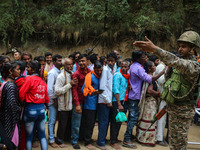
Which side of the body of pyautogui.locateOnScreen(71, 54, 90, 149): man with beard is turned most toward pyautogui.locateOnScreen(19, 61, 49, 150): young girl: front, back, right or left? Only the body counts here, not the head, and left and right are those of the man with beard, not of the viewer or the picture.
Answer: right

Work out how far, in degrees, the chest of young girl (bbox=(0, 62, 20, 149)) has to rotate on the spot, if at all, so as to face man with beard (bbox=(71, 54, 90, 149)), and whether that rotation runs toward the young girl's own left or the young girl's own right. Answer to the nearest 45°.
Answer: approximately 45° to the young girl's own left

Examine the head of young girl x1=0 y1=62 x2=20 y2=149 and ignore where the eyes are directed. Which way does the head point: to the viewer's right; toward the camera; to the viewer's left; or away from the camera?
to the viewer's right

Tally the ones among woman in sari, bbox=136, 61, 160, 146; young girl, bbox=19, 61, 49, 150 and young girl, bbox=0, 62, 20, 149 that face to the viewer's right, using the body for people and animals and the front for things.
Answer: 2

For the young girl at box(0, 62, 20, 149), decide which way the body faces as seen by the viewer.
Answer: to the viewer's right
